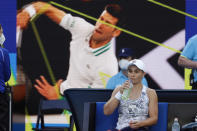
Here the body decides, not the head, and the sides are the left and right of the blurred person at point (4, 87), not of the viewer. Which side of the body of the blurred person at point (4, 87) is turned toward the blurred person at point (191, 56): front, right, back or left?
left

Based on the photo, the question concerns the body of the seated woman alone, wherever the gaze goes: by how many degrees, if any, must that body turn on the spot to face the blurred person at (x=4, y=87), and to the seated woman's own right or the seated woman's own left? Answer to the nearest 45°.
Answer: approximately 135° to the seated woman's own right

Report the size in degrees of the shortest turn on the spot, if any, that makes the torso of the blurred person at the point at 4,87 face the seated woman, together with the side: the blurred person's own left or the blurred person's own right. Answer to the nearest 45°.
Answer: approximately 45° to the blurred person's own left

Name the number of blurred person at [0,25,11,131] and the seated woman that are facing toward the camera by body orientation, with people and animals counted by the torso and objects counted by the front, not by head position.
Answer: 2

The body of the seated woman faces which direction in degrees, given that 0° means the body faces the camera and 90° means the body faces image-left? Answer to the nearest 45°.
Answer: approximately 0°
